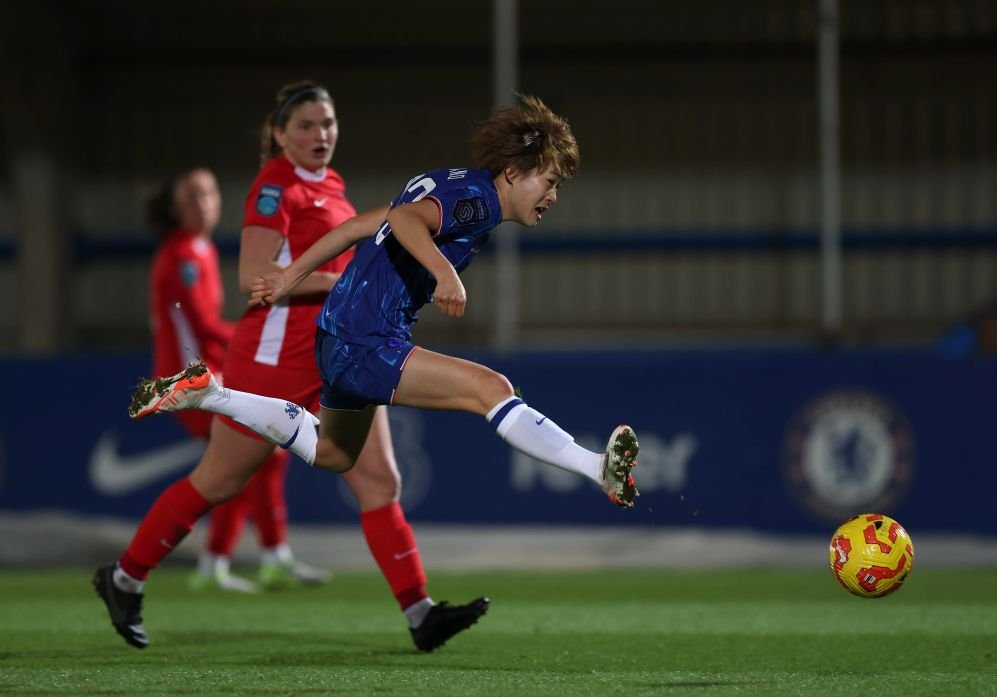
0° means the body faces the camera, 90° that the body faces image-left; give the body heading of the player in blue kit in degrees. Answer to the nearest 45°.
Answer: approximately 270°

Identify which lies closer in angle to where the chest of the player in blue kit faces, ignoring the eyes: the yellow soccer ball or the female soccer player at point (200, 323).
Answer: the yellow soccer ball

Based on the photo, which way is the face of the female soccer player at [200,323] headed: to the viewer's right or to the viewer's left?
to the viewer's right

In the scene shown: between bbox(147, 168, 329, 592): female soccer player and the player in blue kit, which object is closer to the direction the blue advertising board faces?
the player in blue kit
